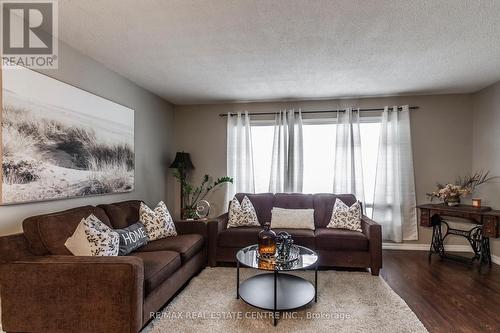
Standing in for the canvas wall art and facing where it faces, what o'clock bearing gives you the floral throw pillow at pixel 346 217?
The floral throw pillow is roughly at 11 o'clock from the canvas wall art.

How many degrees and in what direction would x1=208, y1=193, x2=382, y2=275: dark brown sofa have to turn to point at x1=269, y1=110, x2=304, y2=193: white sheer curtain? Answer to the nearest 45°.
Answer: approximately 135° to its right

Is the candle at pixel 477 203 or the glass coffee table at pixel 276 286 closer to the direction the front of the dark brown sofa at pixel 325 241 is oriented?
the glass coffee table

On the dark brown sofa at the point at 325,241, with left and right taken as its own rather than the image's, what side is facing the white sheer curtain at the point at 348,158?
back

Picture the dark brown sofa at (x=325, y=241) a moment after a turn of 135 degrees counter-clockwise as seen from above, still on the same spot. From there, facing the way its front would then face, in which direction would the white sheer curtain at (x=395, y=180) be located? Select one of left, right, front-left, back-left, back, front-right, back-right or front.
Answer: front

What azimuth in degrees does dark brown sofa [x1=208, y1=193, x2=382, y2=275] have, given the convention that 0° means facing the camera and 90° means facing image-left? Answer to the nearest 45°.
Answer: approximately 0°

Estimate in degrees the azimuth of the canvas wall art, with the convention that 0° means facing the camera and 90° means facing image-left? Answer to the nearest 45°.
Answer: approximately 315°

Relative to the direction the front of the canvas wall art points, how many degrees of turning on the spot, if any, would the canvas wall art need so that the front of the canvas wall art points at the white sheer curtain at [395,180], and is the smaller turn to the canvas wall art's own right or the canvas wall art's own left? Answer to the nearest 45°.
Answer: approximately 45° to the canvas wall art's own left

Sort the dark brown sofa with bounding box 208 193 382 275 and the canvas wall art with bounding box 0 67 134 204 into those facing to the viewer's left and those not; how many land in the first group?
0

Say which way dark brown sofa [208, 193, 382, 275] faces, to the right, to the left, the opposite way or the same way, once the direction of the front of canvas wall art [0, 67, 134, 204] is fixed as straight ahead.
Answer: to the right

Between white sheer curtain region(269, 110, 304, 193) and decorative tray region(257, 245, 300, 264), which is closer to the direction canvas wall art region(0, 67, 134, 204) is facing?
the decorative tray

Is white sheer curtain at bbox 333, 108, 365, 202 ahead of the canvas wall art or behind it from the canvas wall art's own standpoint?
ahead
